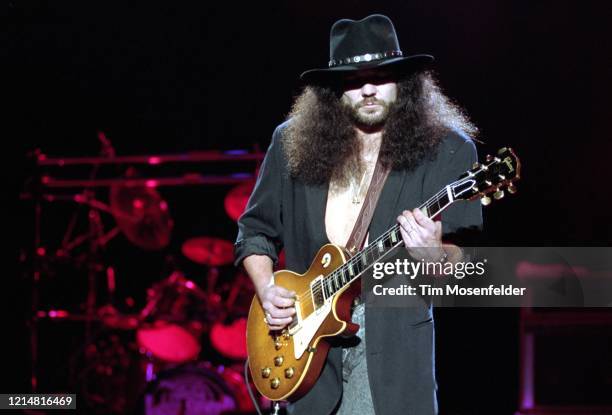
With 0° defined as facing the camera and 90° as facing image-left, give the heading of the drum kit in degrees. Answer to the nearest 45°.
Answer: approximately 0°

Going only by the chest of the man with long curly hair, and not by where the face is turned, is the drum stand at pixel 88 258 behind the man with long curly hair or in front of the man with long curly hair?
behind

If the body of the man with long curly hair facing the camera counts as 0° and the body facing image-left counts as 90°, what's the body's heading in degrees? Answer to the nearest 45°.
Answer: approximately 0°
